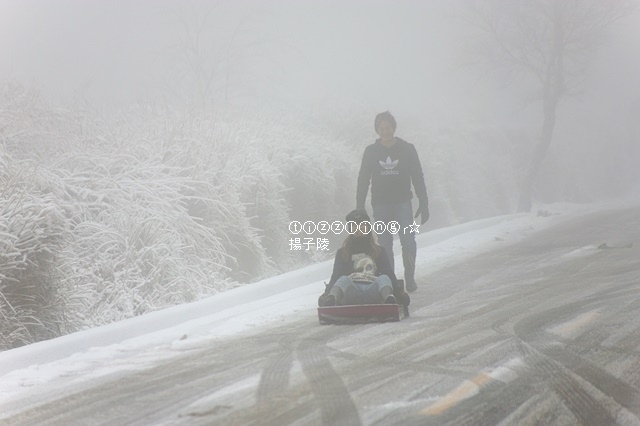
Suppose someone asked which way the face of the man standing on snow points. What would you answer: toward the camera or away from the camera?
toward the camera

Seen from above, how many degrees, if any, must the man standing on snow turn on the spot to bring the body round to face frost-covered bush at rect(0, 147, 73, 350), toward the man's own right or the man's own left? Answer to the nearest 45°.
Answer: approximately 45° to the man's own right

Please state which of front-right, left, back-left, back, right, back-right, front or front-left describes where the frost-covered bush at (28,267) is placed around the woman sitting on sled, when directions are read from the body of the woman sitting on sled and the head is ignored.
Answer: right

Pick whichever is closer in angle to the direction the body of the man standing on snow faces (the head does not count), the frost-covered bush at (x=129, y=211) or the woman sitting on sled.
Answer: the woman sitting on sled

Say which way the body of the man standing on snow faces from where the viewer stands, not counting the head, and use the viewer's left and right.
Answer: facing the viewer

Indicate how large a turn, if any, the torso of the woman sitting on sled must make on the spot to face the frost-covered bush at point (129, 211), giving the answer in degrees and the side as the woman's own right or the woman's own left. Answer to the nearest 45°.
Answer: approximately 135° to the woman's own right

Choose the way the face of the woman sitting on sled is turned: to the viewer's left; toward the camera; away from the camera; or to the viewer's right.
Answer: toward the camera

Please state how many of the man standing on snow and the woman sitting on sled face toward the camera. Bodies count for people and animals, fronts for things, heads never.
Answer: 2

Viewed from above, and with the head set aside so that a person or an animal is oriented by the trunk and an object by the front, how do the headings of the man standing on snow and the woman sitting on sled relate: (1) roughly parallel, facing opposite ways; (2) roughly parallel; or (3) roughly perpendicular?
roughly parallel

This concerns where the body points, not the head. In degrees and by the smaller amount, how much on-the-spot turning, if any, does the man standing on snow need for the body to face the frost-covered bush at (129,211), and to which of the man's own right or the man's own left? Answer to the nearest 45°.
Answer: approximately 90° to the man's own right

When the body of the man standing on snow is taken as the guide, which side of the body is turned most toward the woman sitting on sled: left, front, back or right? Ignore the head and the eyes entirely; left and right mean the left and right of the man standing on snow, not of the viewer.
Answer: front
